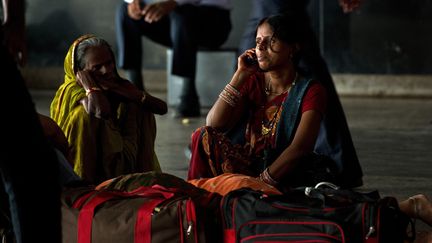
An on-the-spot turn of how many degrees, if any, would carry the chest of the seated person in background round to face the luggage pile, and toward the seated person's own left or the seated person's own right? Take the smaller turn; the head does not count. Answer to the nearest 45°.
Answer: approximately 45° to the seated person's own left

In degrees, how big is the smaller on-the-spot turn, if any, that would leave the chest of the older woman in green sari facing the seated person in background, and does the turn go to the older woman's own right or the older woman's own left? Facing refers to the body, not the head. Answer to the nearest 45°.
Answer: approximately 135° to the older woman's own left

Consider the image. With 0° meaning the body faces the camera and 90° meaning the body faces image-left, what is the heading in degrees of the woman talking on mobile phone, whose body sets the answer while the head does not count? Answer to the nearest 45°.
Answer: approximately 45°

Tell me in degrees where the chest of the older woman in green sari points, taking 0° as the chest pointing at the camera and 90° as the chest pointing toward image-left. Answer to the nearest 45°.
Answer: approximately 315°

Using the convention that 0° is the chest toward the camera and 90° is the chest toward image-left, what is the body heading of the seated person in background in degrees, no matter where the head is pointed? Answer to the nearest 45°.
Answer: approximately 45°

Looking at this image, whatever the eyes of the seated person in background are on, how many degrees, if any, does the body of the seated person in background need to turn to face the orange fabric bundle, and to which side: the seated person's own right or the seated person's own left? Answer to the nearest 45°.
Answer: approximately 45° to the seated person's own left

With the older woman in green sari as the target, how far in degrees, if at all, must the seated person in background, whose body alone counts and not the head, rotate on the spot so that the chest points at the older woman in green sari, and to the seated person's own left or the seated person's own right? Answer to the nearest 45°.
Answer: approximately 45° to the seated person's own left
